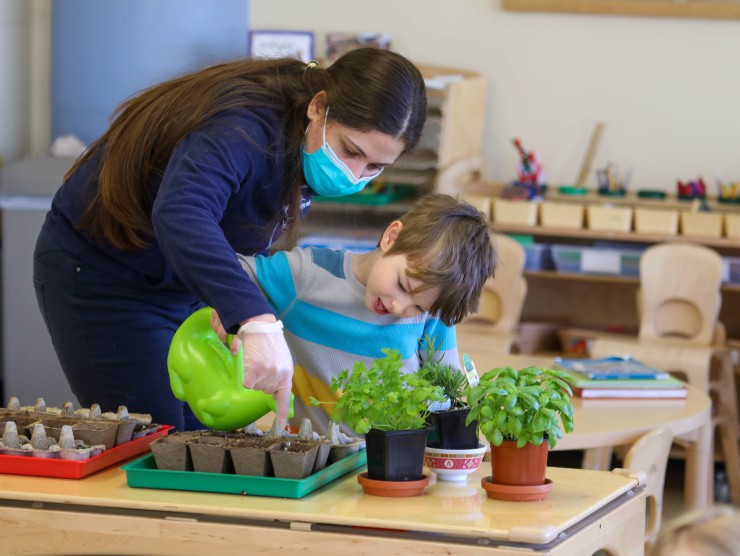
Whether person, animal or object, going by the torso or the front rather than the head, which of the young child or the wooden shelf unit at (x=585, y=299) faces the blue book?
the wooden shelf unit

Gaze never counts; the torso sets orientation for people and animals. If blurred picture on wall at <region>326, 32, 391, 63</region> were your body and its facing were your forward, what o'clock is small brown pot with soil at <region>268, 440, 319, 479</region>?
The small brown pot with soil is roughly at 12 o'clock from the blurred picture on wall.

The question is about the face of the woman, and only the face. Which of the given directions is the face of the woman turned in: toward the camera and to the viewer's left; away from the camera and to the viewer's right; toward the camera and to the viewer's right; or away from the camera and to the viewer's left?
toward the camera and to the viewer's right

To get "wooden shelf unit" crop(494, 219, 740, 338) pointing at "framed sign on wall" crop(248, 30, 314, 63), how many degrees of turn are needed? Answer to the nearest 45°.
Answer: approximately 90° to its right

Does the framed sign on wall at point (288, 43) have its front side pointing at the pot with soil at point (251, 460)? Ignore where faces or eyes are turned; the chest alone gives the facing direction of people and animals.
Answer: yes

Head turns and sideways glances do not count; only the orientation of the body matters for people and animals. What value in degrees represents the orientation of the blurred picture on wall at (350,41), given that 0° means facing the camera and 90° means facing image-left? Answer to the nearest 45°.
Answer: approximately 0°

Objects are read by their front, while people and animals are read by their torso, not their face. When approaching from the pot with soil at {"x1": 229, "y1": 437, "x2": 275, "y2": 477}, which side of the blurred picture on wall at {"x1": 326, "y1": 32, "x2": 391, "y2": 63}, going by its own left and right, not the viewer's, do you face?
front

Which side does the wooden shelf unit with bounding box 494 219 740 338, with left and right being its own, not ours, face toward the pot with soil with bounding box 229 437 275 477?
front

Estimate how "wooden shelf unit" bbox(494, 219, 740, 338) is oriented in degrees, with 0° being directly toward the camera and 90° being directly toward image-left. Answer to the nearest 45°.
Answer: approximately 0°

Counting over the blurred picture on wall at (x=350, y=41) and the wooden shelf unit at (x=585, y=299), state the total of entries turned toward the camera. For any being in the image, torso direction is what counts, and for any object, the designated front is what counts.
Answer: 2
